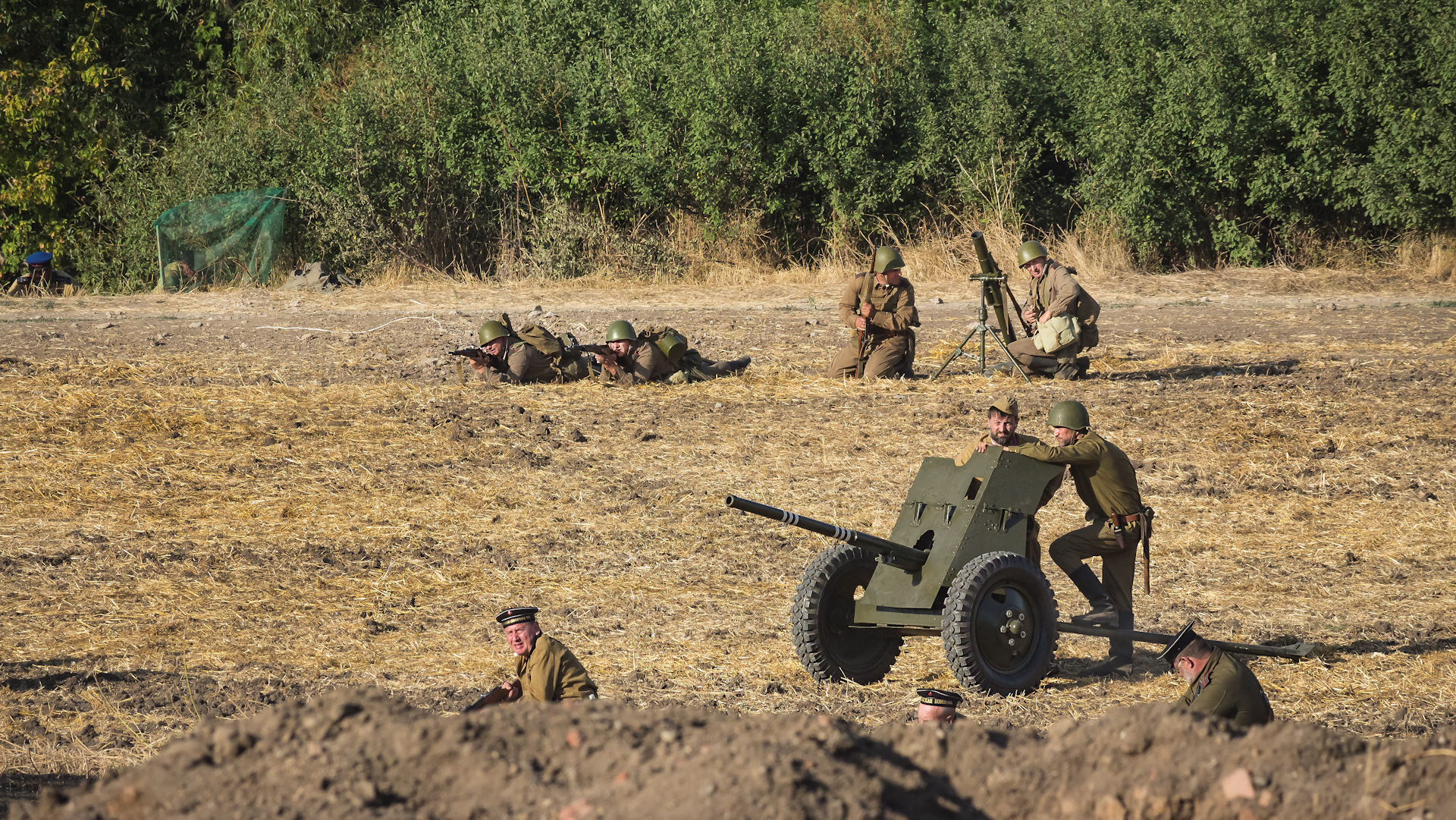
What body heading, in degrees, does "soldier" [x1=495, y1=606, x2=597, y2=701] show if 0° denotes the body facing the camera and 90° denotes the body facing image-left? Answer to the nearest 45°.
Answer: approximately 45°

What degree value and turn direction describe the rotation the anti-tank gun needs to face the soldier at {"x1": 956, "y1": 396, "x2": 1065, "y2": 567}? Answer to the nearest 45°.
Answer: approximately 135° to its right

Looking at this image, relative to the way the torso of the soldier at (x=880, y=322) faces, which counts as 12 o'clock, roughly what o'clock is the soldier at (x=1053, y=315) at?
the soldier at (x=1053, y=315) is roughly at 9 o'clock from the soldier at (x=880, y=322).

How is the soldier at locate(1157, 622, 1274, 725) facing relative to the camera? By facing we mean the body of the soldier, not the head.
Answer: to the viewer's left

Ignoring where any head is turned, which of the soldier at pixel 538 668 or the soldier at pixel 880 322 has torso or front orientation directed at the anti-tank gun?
the soldier at pixel 880 322

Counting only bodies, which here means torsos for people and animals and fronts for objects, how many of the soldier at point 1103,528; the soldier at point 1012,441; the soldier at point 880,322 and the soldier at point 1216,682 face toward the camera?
2

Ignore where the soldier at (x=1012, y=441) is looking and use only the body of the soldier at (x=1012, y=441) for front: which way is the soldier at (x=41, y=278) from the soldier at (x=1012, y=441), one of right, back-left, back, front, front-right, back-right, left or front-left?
back-right

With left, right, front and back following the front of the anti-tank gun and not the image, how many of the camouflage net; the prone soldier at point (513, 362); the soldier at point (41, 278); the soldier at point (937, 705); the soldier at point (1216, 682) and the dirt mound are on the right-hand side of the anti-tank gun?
3

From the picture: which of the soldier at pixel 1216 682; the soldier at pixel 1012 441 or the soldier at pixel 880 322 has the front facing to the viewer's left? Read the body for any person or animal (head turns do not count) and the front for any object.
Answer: the soldier at pixel 1216 682
